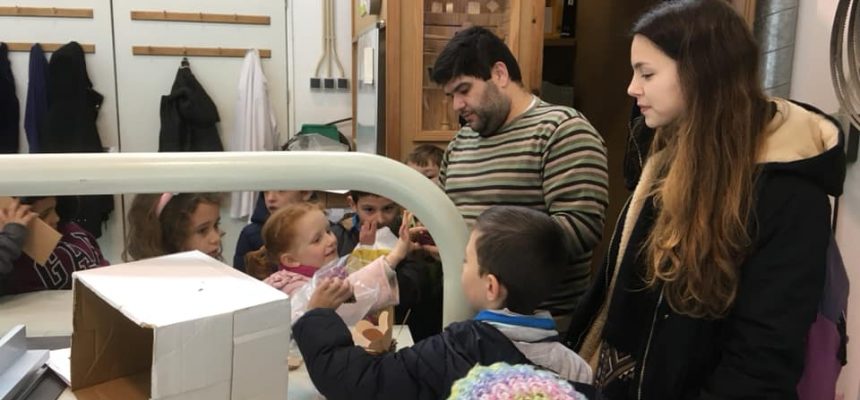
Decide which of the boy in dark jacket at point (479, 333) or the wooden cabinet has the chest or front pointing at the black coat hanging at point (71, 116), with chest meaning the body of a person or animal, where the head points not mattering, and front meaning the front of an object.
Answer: the boy in dark jacket

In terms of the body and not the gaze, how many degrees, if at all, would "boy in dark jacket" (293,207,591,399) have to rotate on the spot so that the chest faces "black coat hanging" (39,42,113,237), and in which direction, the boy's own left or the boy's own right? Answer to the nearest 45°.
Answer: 0° — they already face it

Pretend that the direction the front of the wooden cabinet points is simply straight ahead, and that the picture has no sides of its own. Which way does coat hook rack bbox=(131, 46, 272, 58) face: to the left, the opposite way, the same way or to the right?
the same way

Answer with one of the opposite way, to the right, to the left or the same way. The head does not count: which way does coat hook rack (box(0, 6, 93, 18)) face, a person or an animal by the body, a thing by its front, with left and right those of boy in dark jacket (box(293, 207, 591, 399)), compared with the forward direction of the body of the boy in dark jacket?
the opposite way

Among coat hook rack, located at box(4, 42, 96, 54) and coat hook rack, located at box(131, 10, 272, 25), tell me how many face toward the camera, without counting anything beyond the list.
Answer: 2

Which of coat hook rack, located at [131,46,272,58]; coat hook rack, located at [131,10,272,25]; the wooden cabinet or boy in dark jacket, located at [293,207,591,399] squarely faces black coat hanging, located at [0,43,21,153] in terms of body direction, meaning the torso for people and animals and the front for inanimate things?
the boy in dark jacket

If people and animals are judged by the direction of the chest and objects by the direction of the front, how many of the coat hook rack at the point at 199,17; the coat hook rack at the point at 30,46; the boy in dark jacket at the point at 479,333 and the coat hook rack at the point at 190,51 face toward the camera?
3

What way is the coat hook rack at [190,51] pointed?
toward the camera

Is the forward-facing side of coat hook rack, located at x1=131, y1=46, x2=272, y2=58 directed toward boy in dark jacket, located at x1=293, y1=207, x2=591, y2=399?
yes

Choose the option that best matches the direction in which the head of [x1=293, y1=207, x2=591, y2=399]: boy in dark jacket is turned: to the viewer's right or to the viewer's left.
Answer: to the viewer's left

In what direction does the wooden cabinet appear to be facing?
toward the camera

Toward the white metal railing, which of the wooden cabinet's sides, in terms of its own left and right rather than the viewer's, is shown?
front

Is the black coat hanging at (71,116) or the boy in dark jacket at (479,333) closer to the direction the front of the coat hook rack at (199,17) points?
the boy in dark jacket

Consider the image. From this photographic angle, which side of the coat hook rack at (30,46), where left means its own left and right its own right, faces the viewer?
front

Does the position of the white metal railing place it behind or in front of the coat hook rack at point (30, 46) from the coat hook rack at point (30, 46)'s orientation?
in front

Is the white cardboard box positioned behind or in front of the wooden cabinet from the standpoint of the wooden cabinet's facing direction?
in front

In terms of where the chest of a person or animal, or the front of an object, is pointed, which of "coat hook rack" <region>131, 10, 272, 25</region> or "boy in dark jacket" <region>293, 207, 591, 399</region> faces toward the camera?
the coat hook rack

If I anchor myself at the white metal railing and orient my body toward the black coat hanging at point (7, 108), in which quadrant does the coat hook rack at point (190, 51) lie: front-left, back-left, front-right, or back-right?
front-right

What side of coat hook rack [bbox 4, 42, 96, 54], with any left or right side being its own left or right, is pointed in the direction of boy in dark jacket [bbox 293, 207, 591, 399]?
front

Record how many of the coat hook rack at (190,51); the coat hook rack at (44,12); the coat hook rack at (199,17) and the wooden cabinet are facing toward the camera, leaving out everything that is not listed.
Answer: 4

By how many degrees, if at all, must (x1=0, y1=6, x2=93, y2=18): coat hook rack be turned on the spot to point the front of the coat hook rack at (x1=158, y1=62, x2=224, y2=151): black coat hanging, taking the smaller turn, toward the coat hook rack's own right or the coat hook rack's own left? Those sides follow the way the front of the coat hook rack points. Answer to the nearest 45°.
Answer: approximately 45° to the coat hook rack's own left

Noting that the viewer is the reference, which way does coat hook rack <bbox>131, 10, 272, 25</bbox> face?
facing the viewer
